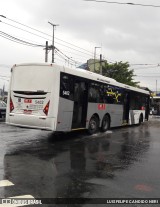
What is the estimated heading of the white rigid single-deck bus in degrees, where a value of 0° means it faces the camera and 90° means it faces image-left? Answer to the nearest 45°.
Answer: approximately 225°
